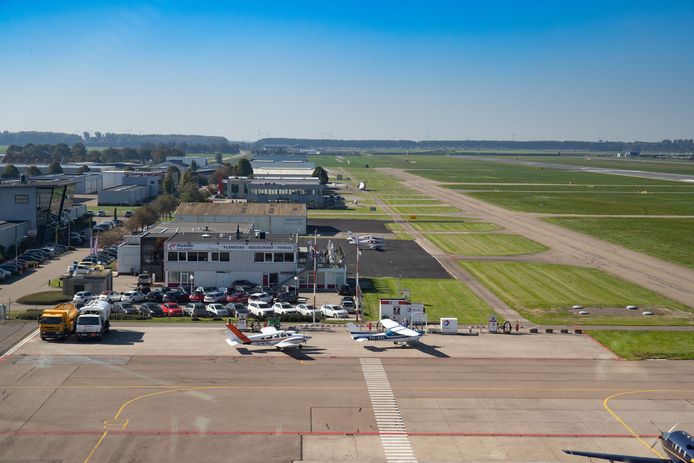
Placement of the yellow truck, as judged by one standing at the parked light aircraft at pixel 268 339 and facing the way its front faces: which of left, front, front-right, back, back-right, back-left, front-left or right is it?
back

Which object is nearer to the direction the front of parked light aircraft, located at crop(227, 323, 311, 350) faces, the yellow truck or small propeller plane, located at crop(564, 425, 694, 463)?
the small propeller plane

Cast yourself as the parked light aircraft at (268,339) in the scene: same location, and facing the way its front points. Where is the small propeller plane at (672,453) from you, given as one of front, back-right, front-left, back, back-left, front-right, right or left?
front-right

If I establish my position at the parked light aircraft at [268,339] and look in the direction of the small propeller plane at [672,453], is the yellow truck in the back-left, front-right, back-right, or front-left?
back-right

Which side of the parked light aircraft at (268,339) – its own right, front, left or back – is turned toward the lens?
right
